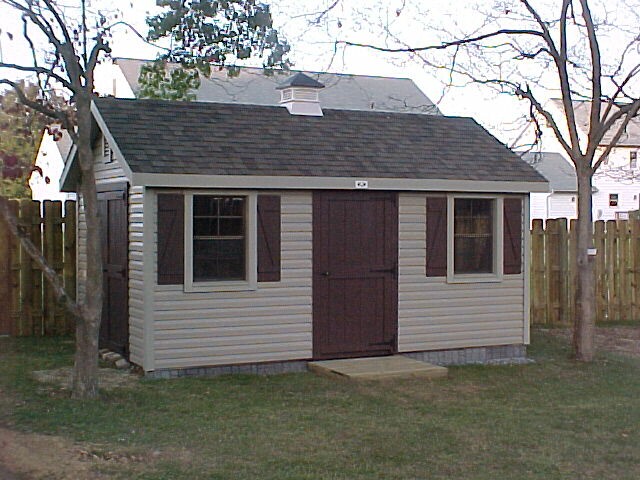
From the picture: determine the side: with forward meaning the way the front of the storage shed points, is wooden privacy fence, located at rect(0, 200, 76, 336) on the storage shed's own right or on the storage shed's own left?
on the storage shed's own right

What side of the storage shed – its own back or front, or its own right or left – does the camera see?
front

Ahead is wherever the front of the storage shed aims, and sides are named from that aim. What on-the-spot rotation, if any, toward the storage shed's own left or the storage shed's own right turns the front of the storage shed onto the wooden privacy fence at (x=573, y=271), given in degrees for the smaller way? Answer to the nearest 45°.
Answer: approximately 135° to the storage shed's own left

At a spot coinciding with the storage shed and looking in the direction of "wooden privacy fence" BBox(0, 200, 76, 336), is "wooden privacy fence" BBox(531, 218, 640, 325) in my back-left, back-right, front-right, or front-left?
back-right

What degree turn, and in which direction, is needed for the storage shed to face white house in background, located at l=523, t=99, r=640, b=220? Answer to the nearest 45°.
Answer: approximately 135° to its left
